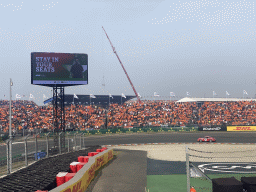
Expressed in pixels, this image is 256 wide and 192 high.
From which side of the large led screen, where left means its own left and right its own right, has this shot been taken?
front
